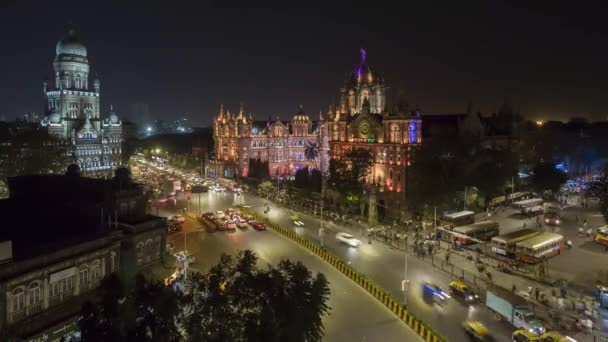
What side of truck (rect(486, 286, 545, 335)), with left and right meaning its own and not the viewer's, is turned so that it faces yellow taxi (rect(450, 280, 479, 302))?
back

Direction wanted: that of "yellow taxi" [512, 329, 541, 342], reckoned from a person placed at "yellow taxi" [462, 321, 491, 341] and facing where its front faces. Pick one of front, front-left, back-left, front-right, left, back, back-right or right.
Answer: front-left

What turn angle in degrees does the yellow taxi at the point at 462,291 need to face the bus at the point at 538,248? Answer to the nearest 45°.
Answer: approximately 90° to its left

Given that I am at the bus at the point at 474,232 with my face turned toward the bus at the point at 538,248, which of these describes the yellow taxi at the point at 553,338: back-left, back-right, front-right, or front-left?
front-right

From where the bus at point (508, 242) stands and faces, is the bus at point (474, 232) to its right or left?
on its right

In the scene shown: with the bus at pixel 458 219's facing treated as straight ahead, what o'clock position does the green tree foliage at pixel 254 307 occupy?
The green tree foliage is roughly at 11 o'clock from the bus.

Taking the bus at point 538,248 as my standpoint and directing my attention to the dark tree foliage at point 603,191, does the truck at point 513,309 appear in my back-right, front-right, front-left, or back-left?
back-right

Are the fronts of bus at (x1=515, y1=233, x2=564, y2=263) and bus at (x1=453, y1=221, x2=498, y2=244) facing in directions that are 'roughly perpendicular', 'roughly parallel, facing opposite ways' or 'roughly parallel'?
roughly parallel

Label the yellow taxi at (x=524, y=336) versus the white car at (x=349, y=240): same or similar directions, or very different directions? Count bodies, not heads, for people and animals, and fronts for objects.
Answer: same or similar directions

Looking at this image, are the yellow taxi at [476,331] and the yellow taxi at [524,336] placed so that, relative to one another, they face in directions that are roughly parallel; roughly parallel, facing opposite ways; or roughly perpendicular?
roughly parallel

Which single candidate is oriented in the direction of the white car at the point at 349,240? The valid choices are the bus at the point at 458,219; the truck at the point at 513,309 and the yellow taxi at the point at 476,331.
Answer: the bus

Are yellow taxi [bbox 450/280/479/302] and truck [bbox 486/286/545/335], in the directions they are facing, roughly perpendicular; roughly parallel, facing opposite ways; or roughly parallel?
roughly parallel

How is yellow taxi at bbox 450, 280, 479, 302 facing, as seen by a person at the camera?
facing the viewer and to the right of the viewer

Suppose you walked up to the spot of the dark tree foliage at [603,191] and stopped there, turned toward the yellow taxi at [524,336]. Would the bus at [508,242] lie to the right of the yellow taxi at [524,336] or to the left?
right

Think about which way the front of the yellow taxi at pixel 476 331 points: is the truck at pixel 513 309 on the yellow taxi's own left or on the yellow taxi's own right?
on the yellow taxi's own left
